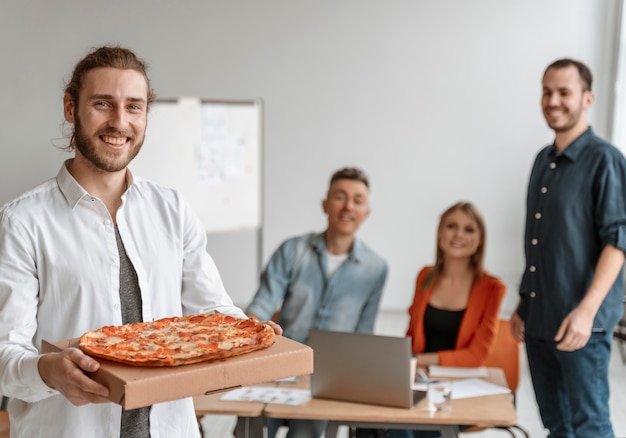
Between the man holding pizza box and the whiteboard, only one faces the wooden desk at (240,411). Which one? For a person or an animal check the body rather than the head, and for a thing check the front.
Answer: the whiteboard

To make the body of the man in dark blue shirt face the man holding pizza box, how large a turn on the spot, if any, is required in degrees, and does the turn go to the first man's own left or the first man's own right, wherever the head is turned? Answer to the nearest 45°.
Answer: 0° — they already face them

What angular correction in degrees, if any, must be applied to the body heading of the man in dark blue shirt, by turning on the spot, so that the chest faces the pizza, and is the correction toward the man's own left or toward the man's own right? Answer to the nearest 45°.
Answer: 0° — they already face it

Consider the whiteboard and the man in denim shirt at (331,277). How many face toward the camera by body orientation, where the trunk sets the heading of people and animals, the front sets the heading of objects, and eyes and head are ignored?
2

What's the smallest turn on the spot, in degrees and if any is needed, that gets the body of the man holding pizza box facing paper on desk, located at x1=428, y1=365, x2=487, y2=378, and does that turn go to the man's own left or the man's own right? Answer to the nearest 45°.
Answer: approximately 90° to the man's own left

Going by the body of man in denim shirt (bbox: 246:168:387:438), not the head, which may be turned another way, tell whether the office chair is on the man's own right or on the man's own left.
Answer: on the man's own left

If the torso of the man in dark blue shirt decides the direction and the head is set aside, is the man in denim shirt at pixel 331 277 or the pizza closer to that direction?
the pizza
